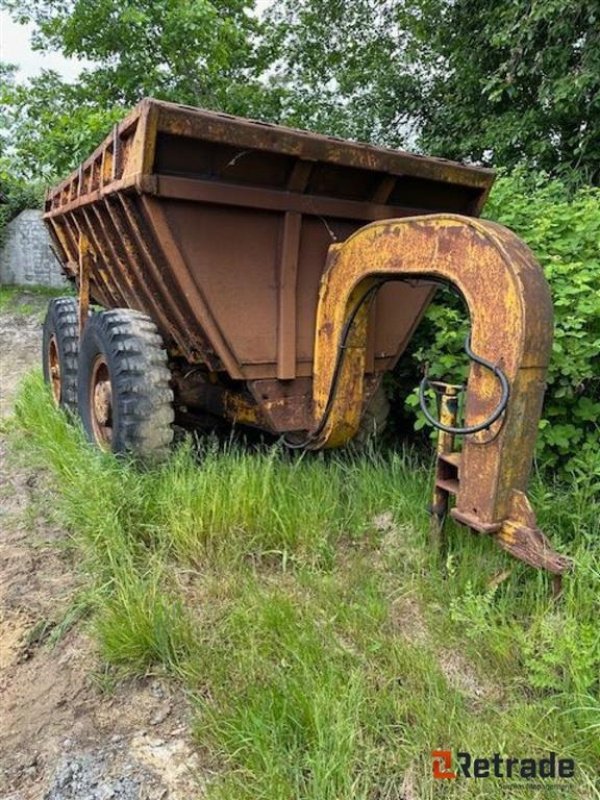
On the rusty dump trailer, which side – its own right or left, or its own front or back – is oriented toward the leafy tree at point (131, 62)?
back

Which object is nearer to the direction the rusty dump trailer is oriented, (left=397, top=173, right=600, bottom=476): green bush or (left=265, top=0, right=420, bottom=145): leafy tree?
the green bush

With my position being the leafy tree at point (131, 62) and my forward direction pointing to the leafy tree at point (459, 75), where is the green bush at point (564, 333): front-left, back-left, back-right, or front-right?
front-right

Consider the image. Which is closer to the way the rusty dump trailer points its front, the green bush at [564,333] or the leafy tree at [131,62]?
the green bush

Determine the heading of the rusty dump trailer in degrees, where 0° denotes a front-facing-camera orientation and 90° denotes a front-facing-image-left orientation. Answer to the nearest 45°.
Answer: approximately 315°

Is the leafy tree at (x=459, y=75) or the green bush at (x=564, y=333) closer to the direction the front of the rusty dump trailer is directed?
the green bush

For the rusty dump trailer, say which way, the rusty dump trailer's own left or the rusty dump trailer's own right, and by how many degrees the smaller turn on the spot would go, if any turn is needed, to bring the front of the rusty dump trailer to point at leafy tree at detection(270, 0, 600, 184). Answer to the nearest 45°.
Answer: approximately 135° to the rusty dump trailer's own left

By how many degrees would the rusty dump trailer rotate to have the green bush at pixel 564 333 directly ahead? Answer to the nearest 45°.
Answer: approximately 45° to its left

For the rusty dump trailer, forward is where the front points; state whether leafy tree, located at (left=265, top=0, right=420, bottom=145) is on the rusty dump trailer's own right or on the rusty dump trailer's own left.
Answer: on the rusty dump trailer's own left
